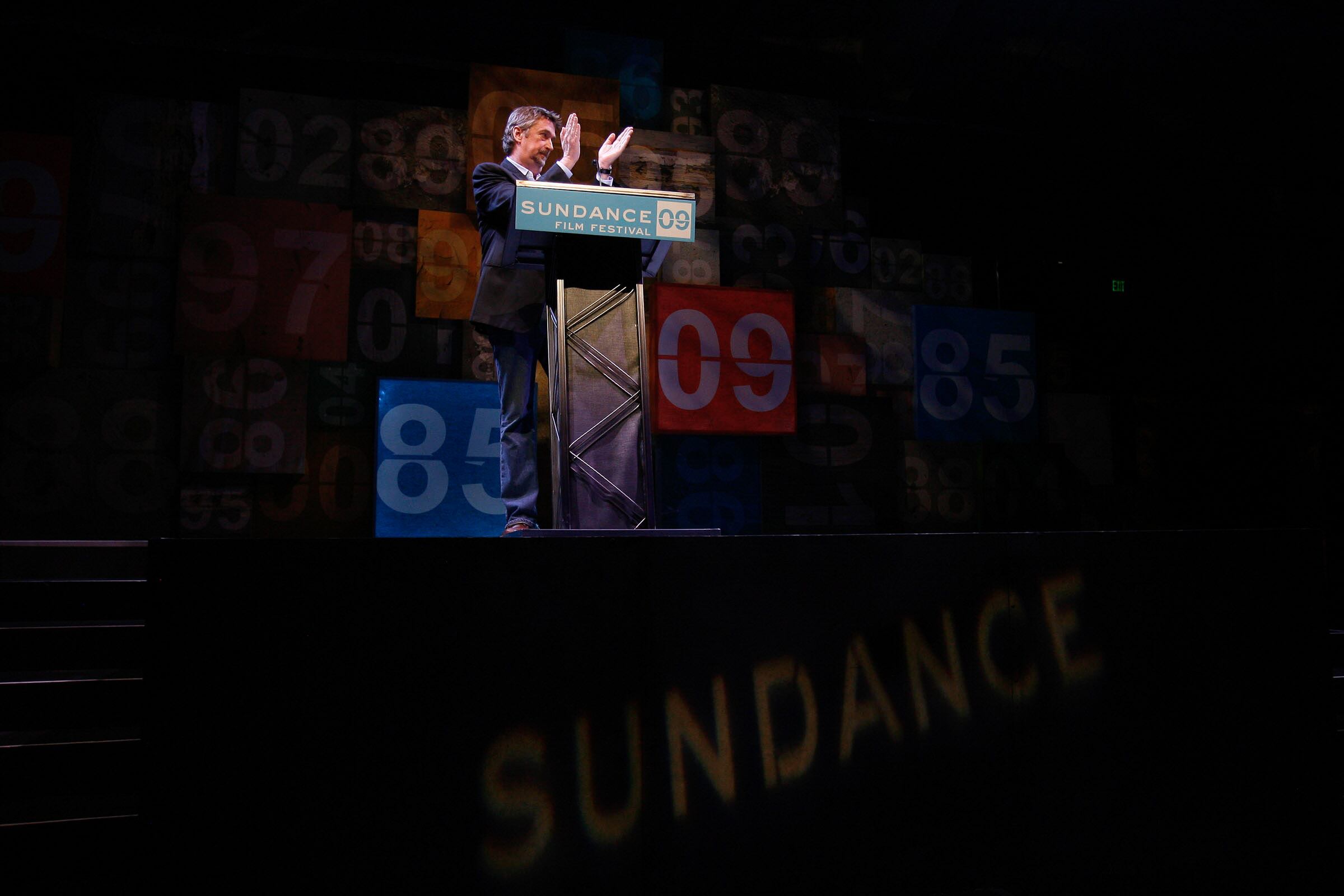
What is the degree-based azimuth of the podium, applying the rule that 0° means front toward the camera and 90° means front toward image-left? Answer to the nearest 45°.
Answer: approximately 0°
